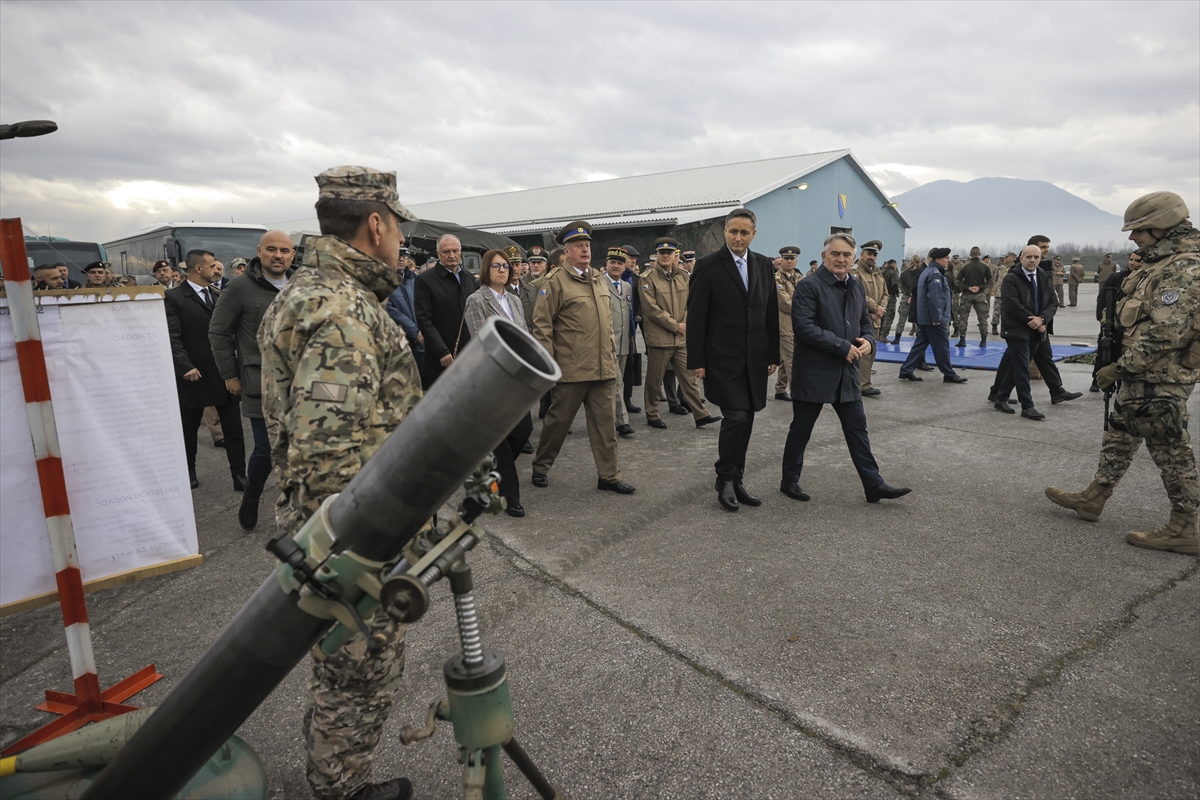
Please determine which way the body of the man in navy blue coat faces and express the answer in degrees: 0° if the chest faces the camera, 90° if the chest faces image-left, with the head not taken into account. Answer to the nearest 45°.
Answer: approximately 315°

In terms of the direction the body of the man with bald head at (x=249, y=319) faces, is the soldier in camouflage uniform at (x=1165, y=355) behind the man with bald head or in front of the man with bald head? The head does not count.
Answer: in front

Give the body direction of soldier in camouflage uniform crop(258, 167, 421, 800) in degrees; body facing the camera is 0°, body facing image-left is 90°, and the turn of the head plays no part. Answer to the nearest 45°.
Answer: approximately 270°

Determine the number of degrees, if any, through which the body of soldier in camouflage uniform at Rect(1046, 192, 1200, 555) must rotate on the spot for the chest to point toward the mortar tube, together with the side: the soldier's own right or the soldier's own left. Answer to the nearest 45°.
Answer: approximately 90° to the soldier's own left

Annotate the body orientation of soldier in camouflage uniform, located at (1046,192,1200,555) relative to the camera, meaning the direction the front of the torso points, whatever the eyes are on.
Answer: to the viewer's left

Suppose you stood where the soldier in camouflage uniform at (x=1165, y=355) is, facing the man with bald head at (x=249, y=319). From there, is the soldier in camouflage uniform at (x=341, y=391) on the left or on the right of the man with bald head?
left

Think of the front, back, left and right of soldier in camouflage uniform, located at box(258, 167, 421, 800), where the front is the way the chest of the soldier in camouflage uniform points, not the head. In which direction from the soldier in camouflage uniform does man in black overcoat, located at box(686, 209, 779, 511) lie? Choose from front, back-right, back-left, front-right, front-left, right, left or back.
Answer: front-left

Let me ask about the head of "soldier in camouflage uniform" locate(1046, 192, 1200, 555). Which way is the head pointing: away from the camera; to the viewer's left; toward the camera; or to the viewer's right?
to the viewer's left
